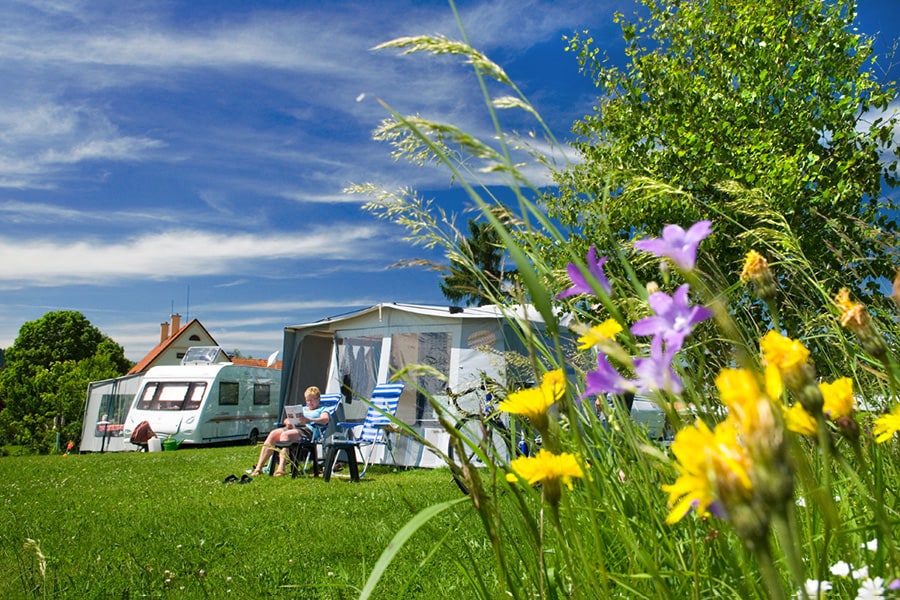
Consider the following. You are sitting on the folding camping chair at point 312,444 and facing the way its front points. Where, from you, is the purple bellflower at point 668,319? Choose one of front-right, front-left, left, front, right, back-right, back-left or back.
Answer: front-left

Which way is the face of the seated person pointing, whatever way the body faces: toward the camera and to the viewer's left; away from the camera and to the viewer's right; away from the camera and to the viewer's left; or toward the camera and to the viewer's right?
toward the camera and to the viewer's left

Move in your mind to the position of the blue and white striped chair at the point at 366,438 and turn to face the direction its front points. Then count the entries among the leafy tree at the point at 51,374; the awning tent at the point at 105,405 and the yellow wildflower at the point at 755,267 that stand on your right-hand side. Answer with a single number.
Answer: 2

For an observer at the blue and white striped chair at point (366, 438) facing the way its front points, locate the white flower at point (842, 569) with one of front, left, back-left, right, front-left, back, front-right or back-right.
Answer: front-left

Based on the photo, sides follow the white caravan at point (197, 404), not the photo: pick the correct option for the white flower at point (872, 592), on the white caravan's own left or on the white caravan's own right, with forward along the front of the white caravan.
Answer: on the white caravan's own left

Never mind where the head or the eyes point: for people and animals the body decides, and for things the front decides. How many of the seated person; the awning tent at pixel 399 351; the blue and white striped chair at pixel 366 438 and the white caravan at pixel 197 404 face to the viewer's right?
0

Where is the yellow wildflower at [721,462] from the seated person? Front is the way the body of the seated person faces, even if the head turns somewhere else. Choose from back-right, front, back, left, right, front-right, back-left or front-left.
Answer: front-left

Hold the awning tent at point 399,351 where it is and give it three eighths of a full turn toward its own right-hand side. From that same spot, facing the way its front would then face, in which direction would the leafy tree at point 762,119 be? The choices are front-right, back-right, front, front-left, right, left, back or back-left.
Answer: back-right

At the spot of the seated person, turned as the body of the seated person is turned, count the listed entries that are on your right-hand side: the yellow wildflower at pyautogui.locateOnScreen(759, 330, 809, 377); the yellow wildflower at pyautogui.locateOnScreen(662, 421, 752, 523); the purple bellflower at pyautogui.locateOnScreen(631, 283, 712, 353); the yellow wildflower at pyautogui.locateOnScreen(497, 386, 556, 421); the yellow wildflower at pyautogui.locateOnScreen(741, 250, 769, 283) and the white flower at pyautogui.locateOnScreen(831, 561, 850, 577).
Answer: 0

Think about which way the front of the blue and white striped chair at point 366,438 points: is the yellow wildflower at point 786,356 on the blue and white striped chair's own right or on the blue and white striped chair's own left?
on the blue and white striped chair's own left

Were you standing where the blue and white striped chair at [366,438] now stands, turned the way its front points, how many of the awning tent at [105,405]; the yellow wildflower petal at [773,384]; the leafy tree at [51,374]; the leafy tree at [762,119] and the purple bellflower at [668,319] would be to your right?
2

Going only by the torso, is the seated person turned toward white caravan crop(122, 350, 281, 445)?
no

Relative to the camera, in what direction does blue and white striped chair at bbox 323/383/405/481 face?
facing the viewer and to the left of the viewer

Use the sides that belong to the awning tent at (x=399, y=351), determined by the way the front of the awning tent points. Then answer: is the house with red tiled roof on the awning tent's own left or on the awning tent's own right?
on the awning tent's own right

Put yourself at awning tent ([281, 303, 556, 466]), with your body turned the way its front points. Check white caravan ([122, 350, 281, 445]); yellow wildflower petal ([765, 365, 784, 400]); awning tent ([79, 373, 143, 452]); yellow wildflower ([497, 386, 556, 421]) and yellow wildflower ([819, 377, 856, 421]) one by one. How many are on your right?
2

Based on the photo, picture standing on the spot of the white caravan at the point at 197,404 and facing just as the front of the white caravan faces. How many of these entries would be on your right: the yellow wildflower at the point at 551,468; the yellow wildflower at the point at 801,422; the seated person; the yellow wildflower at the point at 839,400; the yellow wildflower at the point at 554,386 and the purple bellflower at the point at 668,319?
0

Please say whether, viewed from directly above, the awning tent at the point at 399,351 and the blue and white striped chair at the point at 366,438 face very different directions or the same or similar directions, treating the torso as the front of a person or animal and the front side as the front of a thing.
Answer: same or similar directions

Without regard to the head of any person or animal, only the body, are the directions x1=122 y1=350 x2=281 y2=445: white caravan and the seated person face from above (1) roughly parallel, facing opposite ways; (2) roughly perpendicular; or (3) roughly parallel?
roughly parallel

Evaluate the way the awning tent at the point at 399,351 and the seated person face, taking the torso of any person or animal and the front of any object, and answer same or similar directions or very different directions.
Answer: same or similar directions
